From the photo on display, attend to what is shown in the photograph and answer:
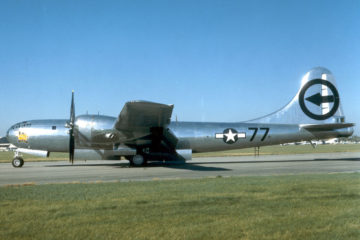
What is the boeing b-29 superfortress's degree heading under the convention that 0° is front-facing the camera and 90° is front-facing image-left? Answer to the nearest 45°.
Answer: approximately 90°
